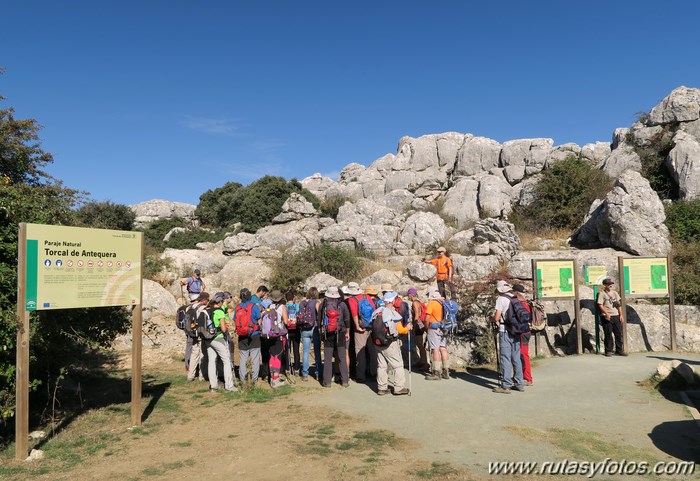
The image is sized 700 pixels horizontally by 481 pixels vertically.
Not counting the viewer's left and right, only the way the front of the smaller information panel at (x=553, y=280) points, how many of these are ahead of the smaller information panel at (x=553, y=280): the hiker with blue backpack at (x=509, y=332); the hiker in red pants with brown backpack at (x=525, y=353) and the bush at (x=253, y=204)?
2

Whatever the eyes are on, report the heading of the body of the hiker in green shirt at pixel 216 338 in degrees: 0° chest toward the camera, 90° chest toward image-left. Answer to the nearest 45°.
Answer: approximately 225°

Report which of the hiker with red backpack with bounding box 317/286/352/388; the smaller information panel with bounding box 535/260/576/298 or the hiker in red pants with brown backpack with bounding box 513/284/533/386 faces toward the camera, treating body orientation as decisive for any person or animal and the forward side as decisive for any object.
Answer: the smaller information panel

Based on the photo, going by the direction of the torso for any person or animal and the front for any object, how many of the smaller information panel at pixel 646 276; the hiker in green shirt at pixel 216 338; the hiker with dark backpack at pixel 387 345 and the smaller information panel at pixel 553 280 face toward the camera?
2

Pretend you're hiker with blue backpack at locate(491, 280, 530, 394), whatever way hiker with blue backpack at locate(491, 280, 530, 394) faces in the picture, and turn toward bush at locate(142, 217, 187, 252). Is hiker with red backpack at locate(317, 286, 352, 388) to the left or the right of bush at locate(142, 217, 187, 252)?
left

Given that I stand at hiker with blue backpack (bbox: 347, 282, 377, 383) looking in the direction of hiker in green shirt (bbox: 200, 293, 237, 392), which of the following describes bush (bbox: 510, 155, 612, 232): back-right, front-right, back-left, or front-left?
back-right

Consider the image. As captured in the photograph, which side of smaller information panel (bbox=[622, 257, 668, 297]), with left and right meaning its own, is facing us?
front

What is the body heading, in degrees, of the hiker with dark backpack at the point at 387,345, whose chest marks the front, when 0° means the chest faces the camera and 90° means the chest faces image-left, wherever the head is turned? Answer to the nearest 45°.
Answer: approximately 225°

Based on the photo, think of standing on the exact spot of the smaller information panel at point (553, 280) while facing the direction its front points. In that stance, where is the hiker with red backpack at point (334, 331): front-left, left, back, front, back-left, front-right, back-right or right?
front-right

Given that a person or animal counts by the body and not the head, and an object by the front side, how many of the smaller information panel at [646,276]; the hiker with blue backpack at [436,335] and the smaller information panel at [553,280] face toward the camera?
2

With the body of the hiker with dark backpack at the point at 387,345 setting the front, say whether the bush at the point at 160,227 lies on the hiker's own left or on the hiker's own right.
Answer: on the hiker's own left

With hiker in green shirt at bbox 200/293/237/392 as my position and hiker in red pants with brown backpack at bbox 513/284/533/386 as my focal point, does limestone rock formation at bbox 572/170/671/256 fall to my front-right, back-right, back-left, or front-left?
front-left

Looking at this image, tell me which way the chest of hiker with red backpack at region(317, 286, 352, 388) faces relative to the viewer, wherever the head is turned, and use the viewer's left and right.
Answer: facing away from the viewer
